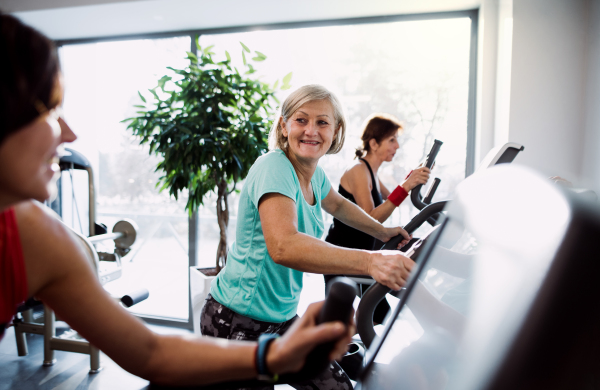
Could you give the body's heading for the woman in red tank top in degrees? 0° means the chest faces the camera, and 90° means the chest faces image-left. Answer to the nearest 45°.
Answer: approximately 270°

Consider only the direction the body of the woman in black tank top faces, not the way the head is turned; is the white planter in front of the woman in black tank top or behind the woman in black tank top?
behind

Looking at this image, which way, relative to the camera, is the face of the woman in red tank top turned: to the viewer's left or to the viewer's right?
to the viewer's right

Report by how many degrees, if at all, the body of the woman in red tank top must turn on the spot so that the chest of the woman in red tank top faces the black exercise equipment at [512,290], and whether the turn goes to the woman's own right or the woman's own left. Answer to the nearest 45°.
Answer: approximately 45° to the woman's own right

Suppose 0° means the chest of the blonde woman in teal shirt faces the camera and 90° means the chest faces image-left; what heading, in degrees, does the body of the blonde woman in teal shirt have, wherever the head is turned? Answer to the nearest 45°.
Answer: approximately 315°

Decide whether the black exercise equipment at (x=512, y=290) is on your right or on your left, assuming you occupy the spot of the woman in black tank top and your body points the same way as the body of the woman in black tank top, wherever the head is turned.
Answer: on your right

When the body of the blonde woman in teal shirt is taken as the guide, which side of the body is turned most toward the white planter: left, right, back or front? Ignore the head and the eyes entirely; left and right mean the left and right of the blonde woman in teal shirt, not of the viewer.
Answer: back

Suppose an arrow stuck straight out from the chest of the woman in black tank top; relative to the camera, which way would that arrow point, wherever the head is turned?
to the viewer's right

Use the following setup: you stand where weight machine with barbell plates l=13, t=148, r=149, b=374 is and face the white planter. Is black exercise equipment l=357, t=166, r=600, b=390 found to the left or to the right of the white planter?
right

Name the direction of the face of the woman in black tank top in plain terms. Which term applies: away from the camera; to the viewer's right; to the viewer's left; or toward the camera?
to the viewer's right

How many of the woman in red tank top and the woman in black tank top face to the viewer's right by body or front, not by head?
2
